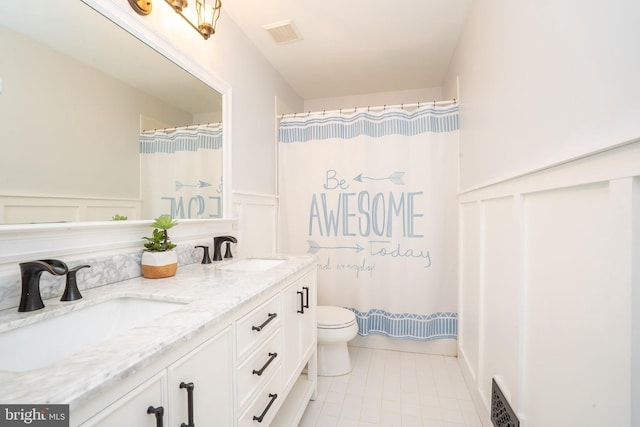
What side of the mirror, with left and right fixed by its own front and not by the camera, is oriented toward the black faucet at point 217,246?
left
